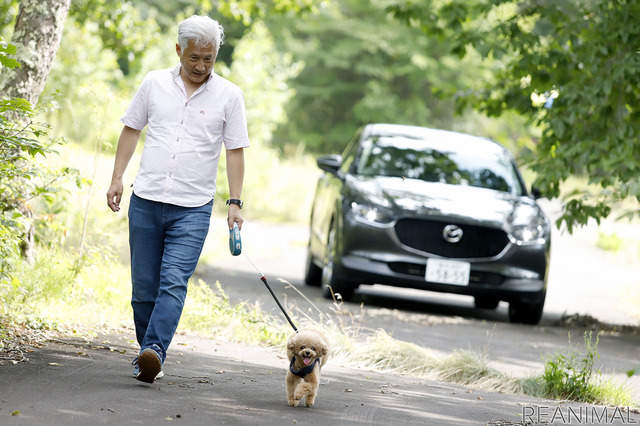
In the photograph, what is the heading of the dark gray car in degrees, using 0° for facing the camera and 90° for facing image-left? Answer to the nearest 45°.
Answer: approximately 0°

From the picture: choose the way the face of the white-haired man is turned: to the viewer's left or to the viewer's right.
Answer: to the viewer's right

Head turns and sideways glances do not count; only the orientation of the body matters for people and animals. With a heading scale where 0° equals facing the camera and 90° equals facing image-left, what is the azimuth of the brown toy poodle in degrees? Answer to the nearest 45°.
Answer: approximately 0°

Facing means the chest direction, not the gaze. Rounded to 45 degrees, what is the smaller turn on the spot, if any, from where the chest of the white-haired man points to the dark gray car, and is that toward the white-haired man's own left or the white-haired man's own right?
approximately 135° to the white-haired man's own left

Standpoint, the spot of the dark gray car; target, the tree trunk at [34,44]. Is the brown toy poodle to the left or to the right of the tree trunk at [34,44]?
left

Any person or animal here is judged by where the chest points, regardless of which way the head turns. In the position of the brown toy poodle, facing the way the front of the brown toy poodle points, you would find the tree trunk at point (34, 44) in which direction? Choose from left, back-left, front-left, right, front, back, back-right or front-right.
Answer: back-right
